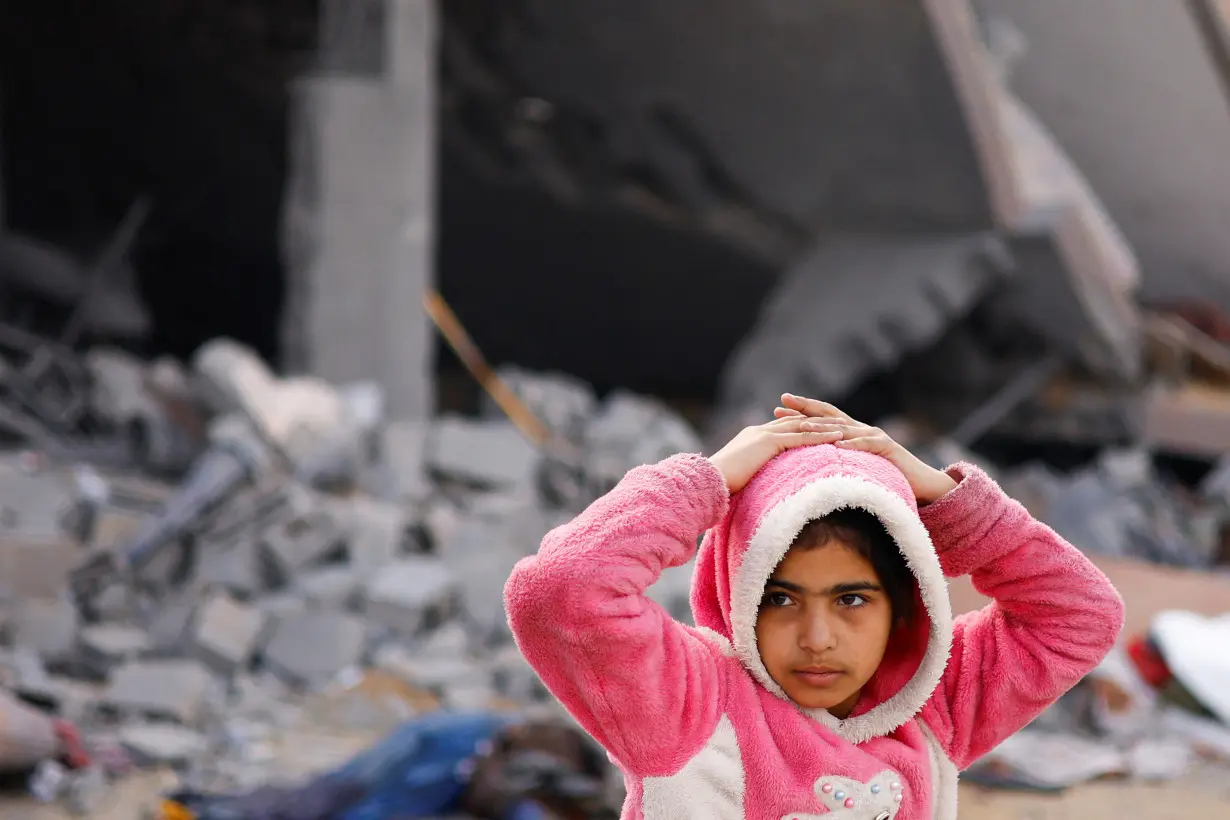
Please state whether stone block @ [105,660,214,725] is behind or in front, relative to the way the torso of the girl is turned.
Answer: behind

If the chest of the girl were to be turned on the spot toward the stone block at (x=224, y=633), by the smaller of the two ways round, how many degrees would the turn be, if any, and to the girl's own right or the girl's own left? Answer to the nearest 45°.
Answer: approximately 180°

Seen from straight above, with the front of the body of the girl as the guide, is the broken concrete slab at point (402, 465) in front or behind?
behind

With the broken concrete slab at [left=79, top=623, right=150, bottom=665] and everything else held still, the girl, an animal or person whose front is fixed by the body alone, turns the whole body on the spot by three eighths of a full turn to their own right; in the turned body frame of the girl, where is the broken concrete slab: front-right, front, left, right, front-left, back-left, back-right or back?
front-right

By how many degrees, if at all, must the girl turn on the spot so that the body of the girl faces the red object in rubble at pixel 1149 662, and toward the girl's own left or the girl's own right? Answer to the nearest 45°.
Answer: approximately 135° to the girl's own left

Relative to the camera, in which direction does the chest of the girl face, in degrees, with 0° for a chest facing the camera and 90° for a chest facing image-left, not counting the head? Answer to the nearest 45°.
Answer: approximately 315°

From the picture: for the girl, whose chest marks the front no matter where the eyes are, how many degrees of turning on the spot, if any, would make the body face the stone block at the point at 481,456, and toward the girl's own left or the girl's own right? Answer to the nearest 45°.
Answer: approximately 135° to the girl's own left

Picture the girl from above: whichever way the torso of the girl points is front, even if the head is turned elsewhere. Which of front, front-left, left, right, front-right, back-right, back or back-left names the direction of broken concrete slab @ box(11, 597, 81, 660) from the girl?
back

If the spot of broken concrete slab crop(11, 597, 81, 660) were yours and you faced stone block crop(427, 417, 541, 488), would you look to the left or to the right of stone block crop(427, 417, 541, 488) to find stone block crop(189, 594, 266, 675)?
right

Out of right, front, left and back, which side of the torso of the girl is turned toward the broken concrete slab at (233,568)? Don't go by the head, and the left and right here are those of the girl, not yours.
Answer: back

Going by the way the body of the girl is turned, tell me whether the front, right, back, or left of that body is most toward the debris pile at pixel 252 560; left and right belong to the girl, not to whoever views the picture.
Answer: back

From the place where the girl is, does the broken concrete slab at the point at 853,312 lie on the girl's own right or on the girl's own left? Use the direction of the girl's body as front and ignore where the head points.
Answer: on the girl's own left
